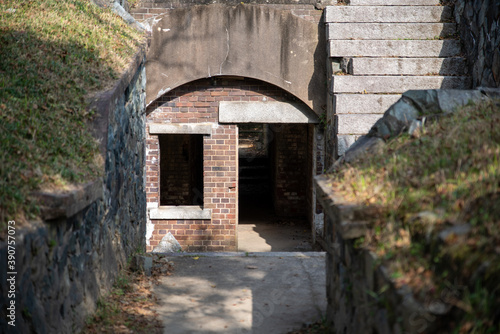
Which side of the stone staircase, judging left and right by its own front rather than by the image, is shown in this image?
front

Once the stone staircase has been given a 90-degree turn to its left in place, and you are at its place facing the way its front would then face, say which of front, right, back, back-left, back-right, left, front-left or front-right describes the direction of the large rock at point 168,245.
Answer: back

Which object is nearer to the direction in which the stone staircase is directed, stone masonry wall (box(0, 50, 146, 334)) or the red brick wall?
the stone masonry wall

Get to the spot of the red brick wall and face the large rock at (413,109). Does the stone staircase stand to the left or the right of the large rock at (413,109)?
left

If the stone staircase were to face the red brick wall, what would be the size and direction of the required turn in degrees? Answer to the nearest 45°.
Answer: approximately 90° to its right

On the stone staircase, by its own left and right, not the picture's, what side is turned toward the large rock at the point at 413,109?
front

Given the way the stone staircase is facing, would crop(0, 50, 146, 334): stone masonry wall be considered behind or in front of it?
in front
